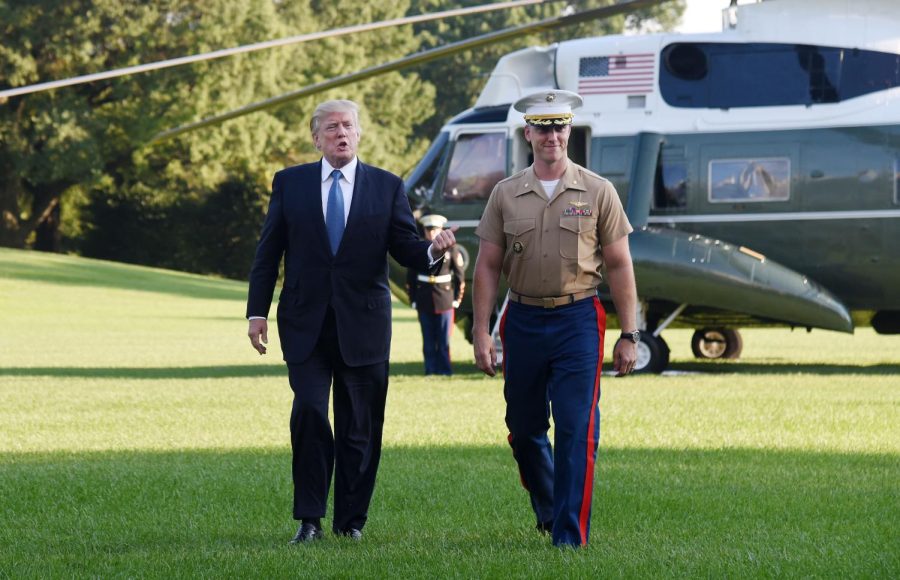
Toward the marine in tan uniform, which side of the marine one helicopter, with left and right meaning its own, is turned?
left

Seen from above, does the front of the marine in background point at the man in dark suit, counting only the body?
yes

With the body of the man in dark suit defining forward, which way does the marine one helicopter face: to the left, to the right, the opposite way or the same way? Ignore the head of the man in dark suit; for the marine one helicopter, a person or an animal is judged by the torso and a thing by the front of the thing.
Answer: to the right

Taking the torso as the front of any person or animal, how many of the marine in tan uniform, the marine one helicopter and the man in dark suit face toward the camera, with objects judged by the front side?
2

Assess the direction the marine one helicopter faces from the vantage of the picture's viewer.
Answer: facing to the left of the viewer

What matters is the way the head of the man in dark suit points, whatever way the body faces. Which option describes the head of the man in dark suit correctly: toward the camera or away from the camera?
toward the camera

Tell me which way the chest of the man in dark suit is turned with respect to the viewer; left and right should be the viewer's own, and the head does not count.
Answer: facing the viewer

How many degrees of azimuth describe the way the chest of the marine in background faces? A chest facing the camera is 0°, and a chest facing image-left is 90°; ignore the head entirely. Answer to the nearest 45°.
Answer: approximately 0°

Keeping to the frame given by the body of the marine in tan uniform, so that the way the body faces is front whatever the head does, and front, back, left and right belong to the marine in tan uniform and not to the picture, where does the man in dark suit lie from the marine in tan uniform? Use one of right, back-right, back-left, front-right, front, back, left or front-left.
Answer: right

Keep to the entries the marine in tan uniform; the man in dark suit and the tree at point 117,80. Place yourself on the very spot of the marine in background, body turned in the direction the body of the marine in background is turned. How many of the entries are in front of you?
2

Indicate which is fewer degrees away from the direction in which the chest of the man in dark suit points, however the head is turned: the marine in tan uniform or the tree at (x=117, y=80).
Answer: the marine in tan uniform

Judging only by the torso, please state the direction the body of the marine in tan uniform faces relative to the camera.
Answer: toward the camera

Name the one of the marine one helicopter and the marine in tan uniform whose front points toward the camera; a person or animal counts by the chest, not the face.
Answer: the marine in tan uniform

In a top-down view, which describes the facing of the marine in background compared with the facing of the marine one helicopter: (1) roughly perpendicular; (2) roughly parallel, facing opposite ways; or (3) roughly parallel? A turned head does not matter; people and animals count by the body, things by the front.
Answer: roughly perpendicular

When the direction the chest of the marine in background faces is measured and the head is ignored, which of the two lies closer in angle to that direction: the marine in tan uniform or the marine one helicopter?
the marine in tan uniform
